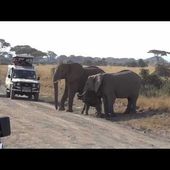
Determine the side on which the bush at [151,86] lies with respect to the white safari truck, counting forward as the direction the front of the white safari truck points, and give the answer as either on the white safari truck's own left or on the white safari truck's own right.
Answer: on the white safari truck's own left

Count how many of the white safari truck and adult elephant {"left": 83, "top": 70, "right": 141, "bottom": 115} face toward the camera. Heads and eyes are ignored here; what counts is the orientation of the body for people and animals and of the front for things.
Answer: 1

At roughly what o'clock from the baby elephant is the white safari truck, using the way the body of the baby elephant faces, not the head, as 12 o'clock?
The white safari truck is roughly at 2 o'clock from the baby elephant.

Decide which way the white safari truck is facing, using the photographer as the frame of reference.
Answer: facing the viewer

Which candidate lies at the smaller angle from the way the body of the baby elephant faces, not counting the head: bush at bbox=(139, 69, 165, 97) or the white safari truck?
the white safari truck

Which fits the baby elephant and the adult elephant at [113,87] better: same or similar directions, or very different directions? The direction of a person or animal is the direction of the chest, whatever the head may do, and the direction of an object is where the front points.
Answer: same or similar directions

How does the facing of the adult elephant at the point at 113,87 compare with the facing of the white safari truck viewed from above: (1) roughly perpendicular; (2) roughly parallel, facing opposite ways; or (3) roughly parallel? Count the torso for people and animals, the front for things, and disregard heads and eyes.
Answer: roughly perpendicular

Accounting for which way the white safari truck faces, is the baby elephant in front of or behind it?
in front

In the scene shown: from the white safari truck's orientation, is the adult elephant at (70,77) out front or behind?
out front

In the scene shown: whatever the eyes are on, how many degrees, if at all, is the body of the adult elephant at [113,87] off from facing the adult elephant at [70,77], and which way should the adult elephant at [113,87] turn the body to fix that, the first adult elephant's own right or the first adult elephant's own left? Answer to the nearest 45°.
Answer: approximately 45° to the first adult elephant's own right

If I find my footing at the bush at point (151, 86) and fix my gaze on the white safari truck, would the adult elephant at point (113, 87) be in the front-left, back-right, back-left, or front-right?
front-left

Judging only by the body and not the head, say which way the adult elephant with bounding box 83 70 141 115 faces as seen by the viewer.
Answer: to the viewer's left

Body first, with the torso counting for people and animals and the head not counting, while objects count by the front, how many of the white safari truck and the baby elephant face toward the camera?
1

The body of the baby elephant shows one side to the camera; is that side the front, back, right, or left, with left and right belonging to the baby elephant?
left
